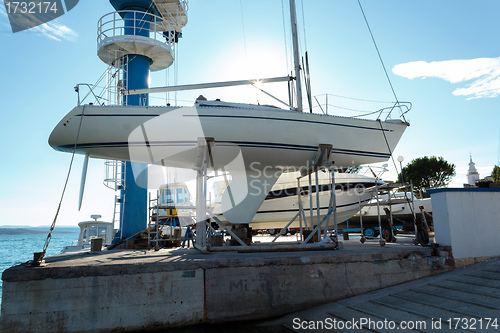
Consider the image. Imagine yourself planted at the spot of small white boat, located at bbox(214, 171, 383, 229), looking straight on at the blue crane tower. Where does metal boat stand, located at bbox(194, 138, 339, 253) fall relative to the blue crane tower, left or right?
left

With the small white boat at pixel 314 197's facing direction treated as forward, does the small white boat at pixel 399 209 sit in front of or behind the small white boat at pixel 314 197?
in front

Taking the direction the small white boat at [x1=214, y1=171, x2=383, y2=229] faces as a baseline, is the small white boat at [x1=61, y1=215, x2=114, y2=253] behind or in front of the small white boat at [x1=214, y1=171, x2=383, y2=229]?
behind

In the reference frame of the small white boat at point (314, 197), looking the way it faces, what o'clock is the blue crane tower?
The blue crane tower is roughly at 5 o'clock from the small white boat.

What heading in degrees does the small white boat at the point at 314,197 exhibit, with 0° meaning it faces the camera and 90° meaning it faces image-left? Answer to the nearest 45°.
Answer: approximately 270°

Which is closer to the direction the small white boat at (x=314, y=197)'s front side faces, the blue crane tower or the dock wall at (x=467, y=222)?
the dock wall

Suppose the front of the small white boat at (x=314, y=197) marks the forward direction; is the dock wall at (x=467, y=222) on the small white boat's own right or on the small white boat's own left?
on the small white boat's own right

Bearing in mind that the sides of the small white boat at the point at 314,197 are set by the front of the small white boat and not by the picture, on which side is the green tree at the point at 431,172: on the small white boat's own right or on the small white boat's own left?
on the small white boat's own left

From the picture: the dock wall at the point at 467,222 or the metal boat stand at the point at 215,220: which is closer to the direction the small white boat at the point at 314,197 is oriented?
the dock wall

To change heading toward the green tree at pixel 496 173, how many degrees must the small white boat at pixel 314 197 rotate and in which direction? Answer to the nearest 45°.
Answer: approximately 45° to its left

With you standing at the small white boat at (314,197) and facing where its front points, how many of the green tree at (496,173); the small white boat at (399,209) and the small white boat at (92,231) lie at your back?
1

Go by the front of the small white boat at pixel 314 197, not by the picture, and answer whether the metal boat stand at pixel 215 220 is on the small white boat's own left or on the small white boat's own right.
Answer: on the small white boat's own right

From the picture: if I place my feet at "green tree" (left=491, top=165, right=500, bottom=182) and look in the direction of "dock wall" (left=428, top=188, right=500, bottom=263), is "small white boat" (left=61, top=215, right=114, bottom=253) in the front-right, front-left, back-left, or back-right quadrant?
front-right

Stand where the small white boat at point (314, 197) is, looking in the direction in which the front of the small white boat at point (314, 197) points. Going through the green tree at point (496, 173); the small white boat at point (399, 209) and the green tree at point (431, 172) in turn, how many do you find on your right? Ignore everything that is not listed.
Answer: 0

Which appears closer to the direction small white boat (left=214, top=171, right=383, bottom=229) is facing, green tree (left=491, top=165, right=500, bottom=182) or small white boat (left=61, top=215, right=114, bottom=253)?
the green tree
